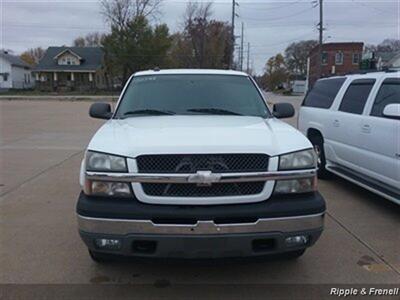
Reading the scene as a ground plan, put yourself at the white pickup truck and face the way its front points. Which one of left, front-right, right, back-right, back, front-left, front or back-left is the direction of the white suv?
back-left

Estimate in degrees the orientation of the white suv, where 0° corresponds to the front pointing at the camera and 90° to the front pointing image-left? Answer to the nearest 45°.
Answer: approximately 315°

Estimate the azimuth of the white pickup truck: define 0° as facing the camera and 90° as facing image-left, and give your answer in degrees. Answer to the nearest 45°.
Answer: approximately 0°

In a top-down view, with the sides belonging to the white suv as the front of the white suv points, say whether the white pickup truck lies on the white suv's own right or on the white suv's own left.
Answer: on the white suv's own right
